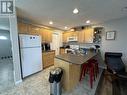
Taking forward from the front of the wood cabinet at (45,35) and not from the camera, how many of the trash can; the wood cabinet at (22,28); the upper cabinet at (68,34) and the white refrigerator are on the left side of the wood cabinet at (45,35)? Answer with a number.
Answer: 1

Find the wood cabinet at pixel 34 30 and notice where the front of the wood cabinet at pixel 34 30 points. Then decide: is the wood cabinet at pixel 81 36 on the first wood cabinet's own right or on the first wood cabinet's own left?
on the first wood cabinet's own left

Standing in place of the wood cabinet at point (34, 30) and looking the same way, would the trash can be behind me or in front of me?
in front

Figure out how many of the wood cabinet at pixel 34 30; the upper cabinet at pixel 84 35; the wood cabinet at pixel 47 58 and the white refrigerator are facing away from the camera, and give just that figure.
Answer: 0

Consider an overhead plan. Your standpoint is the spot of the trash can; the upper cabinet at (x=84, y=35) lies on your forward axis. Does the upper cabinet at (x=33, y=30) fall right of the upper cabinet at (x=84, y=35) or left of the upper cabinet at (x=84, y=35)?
left

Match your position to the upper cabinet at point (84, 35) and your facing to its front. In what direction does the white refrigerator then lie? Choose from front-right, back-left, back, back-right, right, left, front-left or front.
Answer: front

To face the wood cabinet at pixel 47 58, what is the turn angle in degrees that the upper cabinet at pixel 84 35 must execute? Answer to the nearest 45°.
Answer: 0° — it already faces it

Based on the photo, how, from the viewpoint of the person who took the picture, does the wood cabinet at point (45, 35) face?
facing the viewer and to the right of the viewer

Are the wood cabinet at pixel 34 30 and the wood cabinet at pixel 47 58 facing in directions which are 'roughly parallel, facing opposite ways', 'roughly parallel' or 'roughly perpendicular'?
roughly parallel

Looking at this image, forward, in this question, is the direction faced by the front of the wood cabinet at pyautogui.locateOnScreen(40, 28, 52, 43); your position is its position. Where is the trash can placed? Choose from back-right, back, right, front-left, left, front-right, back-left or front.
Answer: front-right

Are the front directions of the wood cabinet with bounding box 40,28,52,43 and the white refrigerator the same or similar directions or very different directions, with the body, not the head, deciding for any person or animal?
same or similar directions

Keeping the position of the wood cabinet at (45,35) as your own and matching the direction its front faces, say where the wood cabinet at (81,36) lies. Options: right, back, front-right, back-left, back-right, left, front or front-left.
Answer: front-left

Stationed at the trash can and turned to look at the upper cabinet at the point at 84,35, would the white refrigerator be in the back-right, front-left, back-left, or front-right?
front-left

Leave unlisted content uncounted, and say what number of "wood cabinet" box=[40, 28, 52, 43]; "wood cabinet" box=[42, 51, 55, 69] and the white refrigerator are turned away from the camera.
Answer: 0

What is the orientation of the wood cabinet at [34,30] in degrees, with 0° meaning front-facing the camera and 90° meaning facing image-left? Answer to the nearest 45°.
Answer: approximately 315°
